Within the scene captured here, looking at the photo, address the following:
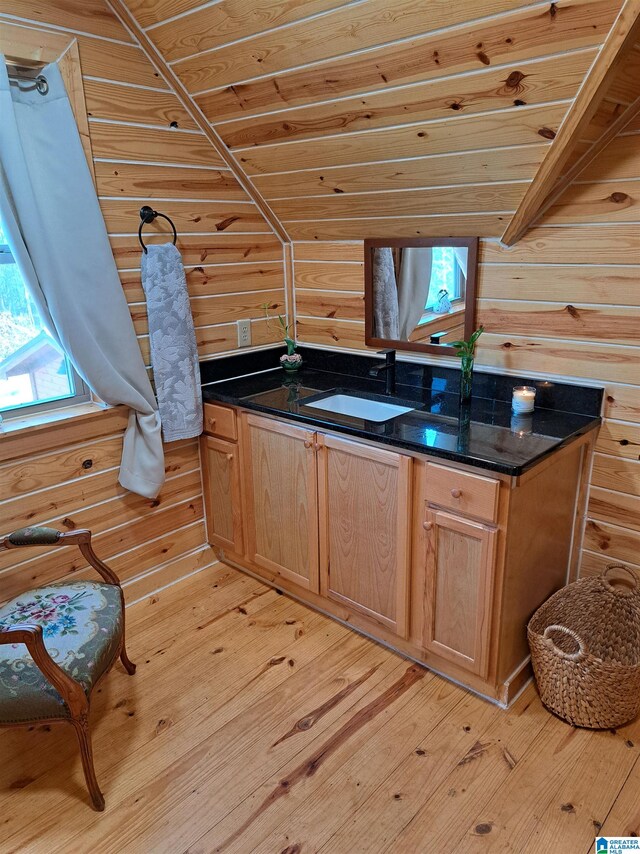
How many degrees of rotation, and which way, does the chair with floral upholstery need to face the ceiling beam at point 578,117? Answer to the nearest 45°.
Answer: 0° — it already faces it

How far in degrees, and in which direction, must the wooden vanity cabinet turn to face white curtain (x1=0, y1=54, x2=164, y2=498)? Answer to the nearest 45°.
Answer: approximately 45° to its right

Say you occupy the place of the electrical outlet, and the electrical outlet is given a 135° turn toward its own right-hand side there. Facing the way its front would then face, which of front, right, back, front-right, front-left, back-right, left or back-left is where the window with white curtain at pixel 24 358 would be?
front-left

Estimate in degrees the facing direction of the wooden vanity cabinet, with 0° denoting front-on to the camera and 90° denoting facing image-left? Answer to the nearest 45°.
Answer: approximately 45°

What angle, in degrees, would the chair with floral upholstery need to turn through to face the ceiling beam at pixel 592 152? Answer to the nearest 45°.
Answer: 0° — it already faces it

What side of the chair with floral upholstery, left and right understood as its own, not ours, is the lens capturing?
right

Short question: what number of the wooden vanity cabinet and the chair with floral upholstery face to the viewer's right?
1

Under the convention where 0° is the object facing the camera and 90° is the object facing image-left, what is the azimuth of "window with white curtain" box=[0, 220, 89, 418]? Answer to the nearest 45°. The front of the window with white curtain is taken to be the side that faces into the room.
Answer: approximately 315°

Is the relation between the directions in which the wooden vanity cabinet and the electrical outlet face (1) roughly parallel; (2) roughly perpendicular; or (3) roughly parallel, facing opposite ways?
roughly perpendicular

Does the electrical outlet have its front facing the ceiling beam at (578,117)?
yes
